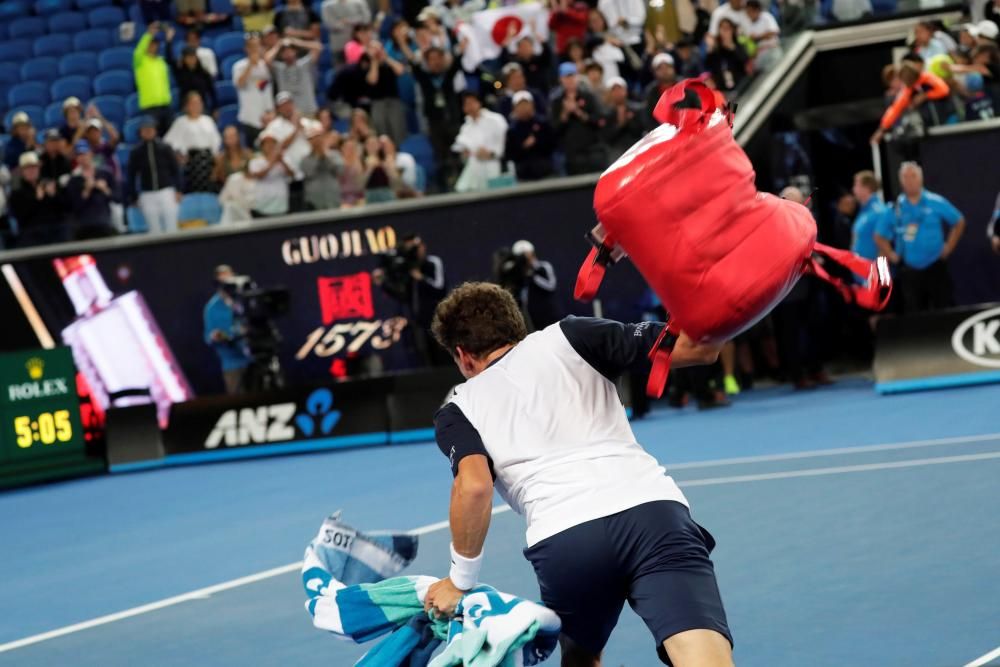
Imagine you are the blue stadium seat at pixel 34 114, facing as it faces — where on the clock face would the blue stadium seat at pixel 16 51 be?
the blue stadium seat at pixel 16 51 is roughly at 6 o'clock from the blue stadium seat at pixel 34 114.

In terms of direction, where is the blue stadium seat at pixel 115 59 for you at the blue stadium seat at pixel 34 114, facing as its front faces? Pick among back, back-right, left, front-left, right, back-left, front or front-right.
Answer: left

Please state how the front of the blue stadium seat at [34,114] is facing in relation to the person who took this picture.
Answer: facing the viewer

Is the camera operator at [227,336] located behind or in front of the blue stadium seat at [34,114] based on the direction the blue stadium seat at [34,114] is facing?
in front

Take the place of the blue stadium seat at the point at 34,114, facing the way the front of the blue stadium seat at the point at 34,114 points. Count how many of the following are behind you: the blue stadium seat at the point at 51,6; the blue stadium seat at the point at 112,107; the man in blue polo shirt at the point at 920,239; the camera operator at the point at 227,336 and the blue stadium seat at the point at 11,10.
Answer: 2

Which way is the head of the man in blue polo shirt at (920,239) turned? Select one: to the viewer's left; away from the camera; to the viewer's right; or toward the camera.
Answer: toward the camera

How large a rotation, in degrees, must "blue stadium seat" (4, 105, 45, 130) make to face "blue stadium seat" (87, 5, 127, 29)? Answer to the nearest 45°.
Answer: approximately 135° to its left

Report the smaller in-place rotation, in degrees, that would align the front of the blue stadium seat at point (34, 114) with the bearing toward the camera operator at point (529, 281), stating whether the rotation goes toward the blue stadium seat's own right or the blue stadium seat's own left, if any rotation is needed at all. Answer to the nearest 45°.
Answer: approximately 45° to the blue stadium seat's own left

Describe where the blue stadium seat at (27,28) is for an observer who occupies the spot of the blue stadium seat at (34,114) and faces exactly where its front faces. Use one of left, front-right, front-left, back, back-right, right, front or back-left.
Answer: back

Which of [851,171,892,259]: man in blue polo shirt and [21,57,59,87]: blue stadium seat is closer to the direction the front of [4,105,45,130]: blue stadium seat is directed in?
the man in blue polo shirt

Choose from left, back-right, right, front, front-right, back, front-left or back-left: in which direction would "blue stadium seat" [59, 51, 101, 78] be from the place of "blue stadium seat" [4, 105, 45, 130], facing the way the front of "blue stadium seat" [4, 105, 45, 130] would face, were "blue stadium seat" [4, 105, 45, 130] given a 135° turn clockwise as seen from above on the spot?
right

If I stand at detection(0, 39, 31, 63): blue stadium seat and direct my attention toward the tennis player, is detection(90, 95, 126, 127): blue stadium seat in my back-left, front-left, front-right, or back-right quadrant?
front-left

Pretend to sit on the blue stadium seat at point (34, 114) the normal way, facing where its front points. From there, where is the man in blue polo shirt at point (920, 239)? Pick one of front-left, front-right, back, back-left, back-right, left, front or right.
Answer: front-left

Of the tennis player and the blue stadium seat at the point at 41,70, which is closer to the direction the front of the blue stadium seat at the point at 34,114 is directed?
the tennis player

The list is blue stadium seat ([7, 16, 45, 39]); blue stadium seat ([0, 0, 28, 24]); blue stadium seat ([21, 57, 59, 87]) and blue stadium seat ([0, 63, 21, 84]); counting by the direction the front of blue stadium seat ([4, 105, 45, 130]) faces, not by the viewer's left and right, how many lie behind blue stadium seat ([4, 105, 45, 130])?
4

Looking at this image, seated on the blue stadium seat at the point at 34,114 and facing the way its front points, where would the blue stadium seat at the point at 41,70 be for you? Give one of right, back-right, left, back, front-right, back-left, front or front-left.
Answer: back

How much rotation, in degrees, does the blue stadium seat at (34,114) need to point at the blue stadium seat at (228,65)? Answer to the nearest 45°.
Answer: approximately 45° to its left
